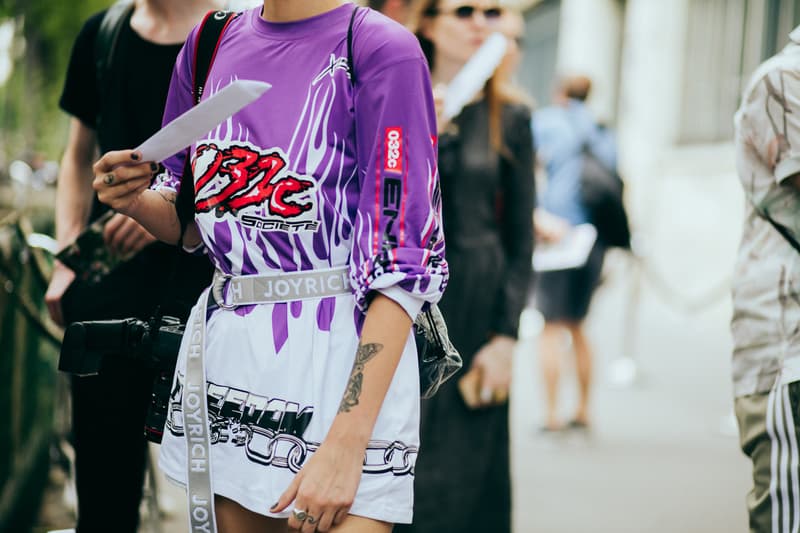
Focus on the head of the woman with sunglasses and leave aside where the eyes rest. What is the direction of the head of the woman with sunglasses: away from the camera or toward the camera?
toward the camera

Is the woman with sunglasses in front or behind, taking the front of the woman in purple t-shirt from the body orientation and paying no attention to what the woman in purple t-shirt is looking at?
behind

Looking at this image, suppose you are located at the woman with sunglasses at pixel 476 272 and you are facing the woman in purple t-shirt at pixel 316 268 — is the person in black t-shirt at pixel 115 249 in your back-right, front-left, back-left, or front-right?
front-right

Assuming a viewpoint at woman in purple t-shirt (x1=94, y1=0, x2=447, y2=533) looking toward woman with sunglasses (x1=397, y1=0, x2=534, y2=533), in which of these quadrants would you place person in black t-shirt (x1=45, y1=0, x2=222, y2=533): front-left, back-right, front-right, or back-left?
front-left

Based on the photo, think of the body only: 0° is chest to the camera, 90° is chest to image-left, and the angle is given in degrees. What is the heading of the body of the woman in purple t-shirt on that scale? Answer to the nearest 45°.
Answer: approximately 45°

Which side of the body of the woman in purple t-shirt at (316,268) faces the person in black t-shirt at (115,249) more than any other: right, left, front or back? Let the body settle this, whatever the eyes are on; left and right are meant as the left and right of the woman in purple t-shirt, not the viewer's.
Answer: right
